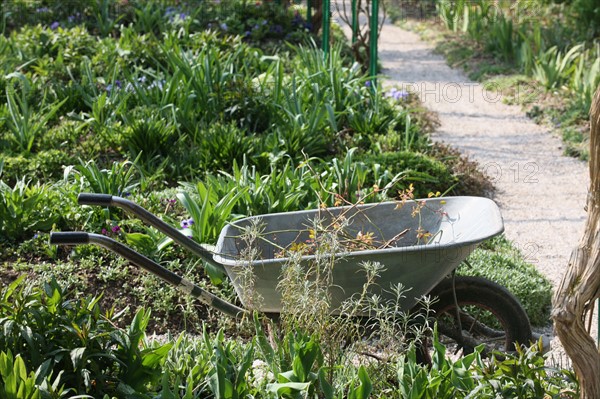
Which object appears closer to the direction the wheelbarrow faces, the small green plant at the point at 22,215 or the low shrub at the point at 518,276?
the low shrub

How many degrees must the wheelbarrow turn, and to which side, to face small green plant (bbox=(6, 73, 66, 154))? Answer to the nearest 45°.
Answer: approximately 135° to its left

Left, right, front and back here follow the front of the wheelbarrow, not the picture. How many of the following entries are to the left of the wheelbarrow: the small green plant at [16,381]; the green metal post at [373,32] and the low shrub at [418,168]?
2

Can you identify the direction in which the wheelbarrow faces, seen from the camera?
facing to the right of the viewer

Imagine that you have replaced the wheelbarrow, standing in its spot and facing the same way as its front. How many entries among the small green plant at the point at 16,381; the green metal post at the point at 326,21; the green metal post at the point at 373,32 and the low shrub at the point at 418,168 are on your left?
3

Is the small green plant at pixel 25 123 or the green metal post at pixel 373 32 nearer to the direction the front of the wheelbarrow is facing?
the green metal post

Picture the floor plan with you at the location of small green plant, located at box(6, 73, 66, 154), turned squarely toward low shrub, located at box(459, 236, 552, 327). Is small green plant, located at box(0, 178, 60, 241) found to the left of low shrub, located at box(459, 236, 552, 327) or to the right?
right

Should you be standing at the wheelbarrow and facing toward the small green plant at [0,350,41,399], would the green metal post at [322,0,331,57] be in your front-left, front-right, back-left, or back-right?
back-right

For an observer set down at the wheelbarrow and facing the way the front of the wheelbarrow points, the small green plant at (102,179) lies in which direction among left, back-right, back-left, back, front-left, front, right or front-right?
back-left

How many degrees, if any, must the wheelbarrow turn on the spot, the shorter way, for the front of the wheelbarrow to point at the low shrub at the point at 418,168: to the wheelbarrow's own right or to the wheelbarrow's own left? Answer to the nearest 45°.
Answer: approximately 90° to the wheelbarrow's own left

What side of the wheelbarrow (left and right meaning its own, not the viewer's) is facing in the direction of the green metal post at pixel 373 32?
left

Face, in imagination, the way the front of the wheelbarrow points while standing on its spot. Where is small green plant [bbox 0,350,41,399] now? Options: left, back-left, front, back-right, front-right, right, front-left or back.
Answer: back-right

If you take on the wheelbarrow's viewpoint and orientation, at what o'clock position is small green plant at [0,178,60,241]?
The small green plant is roughly at 7 o'clock from the wheelbarrow.
